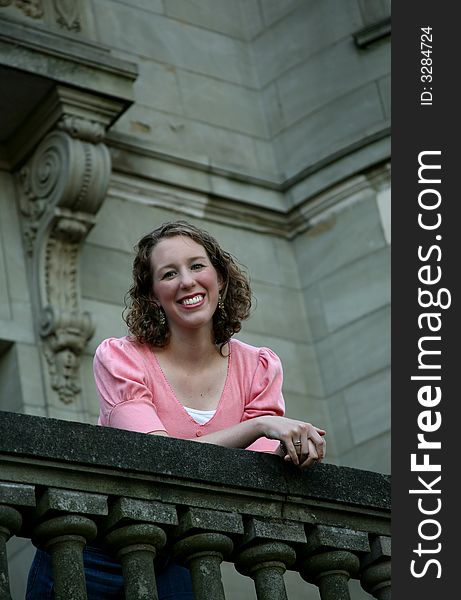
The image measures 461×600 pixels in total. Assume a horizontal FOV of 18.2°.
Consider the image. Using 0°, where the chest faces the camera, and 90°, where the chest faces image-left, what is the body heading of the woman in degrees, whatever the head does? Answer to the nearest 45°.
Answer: approximately 0°
